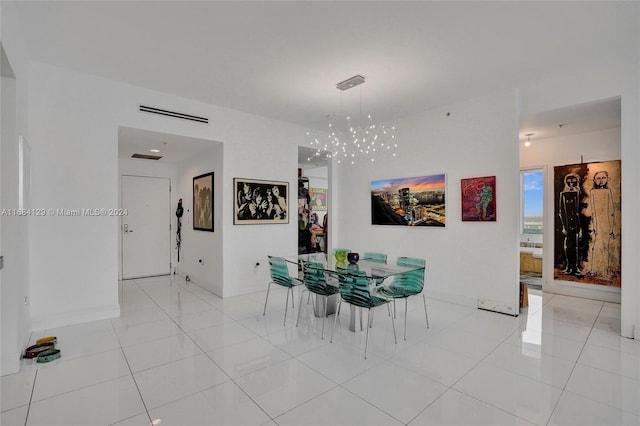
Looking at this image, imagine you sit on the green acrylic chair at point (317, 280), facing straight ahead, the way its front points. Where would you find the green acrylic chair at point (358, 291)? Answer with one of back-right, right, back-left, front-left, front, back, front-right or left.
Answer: right

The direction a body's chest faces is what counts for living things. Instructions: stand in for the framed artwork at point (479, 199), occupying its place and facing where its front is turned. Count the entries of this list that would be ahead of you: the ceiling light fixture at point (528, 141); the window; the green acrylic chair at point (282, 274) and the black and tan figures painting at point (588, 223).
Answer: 1

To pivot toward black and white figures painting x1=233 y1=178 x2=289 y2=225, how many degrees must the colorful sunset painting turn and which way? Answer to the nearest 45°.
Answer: approximately 45° to its right

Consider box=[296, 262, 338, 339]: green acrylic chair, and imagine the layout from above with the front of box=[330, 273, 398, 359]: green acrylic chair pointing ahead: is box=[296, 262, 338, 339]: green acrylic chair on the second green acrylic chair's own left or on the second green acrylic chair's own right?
on the second green acrylic chair's own left

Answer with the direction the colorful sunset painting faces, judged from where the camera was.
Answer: facing the viewer and to the left of the viewer

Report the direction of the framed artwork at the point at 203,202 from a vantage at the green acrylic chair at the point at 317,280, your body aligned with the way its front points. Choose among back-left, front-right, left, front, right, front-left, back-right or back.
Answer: left

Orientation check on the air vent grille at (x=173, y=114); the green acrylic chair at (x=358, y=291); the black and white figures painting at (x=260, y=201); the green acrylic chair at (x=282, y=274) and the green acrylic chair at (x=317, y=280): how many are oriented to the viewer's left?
0

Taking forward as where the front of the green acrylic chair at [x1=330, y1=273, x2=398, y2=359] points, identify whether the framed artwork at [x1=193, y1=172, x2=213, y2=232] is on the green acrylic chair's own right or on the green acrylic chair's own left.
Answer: on the green acrylic chair's own left

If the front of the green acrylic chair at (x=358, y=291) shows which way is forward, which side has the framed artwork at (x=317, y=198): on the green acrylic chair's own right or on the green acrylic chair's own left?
on the green acrylic chair's own left

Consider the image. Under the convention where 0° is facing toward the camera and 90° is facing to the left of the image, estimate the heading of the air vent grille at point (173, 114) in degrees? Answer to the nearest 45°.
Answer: approximately 315°

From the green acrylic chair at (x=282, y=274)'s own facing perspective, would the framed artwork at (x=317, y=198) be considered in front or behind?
in front

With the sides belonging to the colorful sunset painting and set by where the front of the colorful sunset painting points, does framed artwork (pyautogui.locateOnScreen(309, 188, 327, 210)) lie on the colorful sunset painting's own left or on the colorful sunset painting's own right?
on the colorful sunset painting's own right

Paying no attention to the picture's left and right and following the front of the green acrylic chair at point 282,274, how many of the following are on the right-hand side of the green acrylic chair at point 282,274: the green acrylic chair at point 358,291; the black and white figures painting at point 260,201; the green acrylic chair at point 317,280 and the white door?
2
